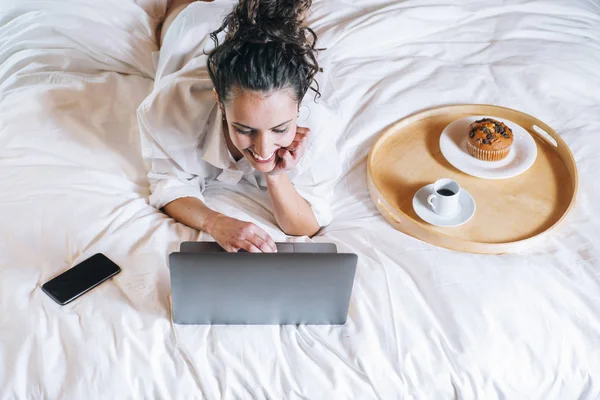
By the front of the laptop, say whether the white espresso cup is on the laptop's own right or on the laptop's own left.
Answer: on the laptop's own right

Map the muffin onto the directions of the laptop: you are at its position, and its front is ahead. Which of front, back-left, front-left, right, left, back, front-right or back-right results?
front-right

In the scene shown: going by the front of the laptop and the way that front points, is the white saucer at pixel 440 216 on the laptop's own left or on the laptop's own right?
on the laptop's own right

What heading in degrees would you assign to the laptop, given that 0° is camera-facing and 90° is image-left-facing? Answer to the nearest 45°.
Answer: approximately 180°

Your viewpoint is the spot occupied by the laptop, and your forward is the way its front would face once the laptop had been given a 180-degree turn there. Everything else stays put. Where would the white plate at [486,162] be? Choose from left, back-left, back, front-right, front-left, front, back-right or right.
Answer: back-left

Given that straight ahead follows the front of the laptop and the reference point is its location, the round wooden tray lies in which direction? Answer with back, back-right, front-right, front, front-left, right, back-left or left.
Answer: front-right
